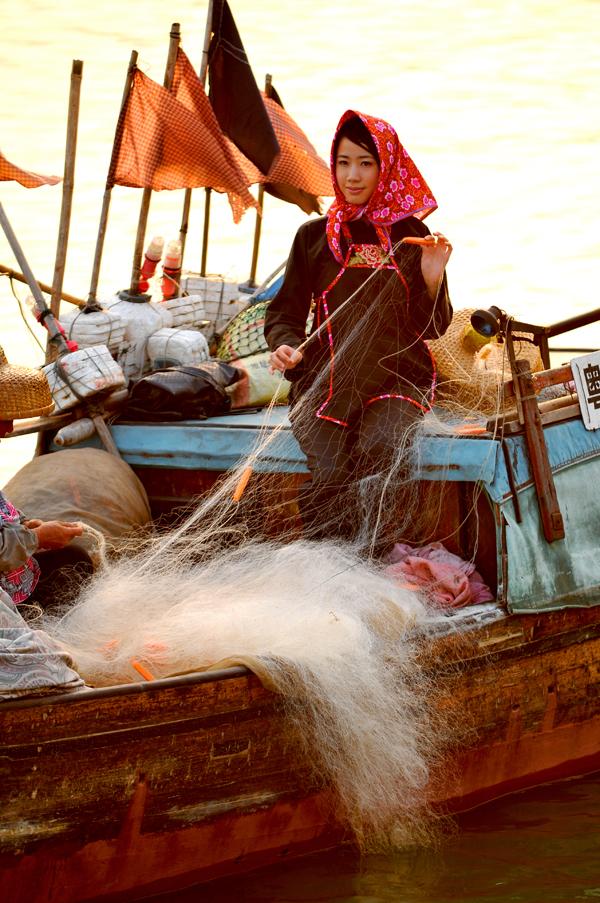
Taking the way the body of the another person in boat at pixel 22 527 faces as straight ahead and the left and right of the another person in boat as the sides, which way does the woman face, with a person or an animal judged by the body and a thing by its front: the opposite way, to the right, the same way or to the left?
to the right

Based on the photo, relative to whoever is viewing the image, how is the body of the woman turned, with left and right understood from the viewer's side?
facing the viewer

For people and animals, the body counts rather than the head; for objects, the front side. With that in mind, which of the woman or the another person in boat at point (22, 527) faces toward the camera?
the woman

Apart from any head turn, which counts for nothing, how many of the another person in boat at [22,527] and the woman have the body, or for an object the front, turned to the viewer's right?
1

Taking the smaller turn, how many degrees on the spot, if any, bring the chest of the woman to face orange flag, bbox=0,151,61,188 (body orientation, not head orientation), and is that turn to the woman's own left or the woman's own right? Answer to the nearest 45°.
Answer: approximately 135° to the woman's own right

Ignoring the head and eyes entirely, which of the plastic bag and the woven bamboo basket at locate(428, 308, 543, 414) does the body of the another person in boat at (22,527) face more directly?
the woven bamboo basket

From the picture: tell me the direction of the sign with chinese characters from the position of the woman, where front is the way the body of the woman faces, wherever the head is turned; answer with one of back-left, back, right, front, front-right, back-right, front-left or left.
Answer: left

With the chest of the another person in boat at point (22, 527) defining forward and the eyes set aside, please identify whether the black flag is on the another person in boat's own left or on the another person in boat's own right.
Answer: on the another person in boat's own left

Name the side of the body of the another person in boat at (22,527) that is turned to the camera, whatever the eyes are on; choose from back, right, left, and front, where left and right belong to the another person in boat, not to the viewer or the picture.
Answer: right

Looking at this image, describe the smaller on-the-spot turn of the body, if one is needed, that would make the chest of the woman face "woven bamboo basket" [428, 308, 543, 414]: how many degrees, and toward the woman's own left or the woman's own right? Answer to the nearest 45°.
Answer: approximately 135° to the woman's own left

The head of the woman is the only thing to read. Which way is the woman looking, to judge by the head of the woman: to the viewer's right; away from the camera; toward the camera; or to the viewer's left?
toward the camera

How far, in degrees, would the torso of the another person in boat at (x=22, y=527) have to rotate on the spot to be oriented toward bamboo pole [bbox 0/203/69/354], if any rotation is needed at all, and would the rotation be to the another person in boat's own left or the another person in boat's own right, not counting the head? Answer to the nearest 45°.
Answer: approximately 90° to the another person in boat's own left
